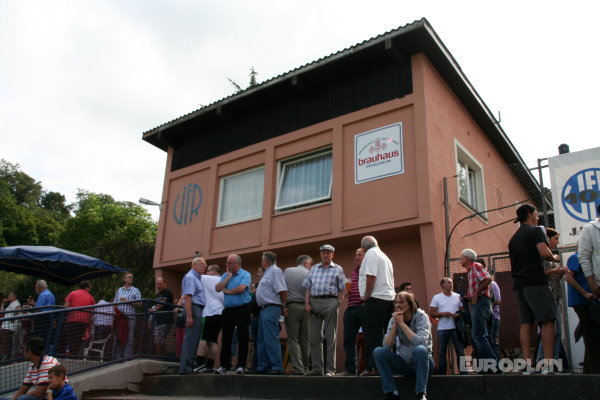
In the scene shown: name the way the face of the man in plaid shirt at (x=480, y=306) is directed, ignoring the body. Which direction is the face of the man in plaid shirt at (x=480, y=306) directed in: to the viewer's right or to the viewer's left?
to the viewer's left

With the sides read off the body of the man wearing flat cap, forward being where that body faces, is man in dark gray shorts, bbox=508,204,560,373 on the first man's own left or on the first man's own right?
on the first man's own left

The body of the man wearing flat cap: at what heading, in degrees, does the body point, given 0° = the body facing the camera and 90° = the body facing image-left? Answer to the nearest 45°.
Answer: approximately 0°

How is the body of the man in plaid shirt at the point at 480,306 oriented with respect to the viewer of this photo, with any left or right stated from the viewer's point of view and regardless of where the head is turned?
facing to the left of the viewer

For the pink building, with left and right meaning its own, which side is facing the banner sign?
left

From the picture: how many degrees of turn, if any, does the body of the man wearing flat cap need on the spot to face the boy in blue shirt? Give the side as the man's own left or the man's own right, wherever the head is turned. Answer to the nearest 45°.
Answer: approximately 90° to the man's own right

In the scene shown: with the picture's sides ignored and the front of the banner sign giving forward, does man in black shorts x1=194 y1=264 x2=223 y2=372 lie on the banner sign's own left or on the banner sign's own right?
on the banner sign's own right

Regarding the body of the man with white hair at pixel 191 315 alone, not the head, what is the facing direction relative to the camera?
to the viewer's right
